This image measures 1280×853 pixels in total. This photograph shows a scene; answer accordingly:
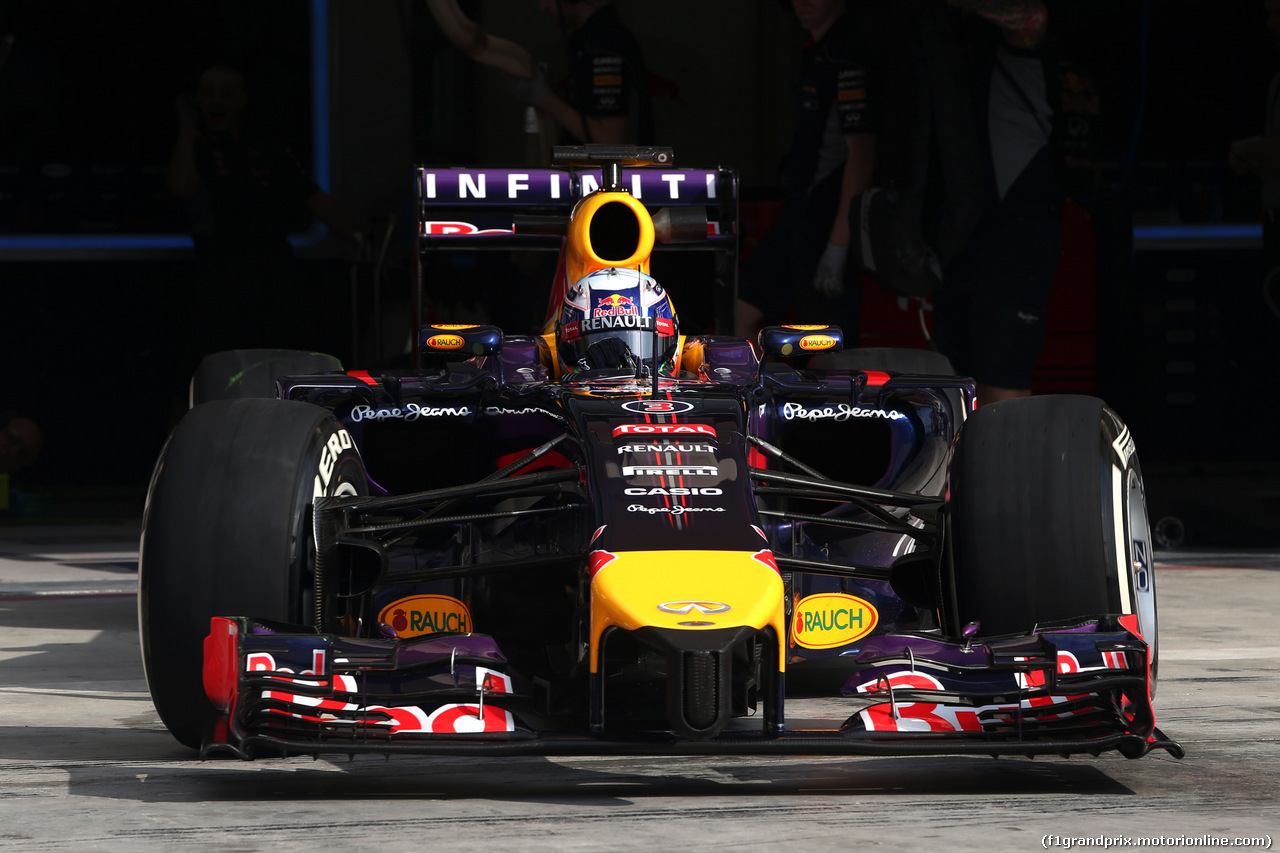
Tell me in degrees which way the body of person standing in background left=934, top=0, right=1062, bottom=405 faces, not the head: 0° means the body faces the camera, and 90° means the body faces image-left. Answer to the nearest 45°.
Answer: approximately 45°

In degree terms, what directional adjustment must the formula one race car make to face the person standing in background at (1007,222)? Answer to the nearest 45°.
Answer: approximately 180°

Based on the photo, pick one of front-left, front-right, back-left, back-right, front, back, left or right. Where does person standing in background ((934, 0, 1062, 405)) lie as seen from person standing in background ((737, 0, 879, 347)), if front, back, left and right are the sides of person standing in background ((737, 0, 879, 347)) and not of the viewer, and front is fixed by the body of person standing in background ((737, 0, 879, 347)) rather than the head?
back-left

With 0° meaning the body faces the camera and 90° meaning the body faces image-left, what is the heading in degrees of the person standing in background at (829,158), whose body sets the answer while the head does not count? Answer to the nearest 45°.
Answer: approximately 45°

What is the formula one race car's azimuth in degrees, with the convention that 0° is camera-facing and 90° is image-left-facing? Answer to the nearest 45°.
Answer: approximately 0°
